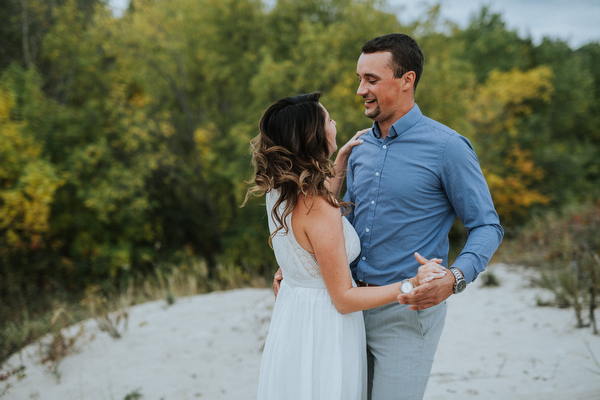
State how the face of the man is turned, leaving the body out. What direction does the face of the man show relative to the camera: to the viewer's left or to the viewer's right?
to the viewer's left

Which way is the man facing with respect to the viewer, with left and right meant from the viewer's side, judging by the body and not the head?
facing the viewer and to the left of the viewer

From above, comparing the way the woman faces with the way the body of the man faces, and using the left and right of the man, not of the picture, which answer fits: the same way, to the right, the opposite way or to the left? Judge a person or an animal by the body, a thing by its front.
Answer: the opposite way

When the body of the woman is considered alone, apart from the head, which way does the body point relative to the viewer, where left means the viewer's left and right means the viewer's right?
facing away from the viewer and to the right of the viewer

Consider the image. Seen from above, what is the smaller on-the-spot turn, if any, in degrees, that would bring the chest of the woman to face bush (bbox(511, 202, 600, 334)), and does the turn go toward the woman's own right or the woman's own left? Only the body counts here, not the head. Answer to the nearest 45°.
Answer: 0° — they already face it

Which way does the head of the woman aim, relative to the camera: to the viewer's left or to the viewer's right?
to the viewer's right
